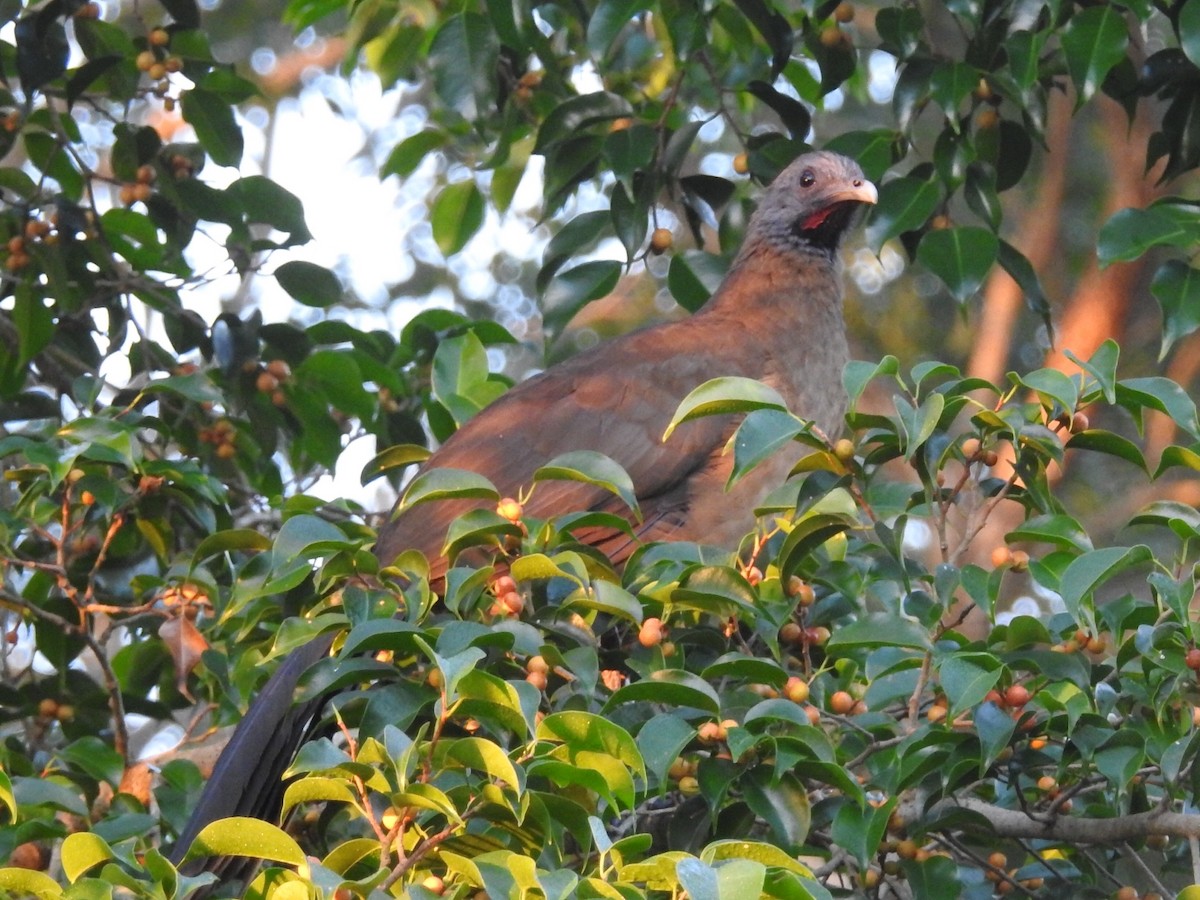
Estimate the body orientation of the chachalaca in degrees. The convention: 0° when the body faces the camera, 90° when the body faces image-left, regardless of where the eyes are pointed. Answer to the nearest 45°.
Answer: approximately 270°

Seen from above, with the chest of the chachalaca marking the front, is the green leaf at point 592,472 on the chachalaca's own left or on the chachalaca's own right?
on the chachalaca's own right

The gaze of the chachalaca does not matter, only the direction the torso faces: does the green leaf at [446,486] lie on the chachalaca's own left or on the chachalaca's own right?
on the chachalaca's own right
